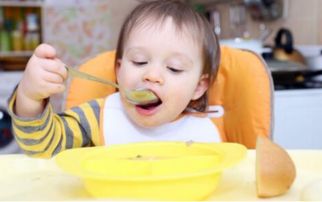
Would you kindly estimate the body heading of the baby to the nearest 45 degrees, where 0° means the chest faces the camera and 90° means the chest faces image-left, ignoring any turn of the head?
approximately 0°

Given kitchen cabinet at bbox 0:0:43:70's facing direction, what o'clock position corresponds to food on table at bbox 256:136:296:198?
The food on table is roughly at 12 o'clock from the kitchen cabinet.

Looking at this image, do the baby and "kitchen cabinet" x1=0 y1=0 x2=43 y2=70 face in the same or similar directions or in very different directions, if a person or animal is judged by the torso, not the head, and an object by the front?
same or similar directions

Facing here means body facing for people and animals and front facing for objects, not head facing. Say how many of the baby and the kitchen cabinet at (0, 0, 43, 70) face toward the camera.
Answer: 2

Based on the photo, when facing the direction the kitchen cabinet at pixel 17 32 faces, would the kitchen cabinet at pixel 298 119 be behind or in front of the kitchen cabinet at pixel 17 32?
in front

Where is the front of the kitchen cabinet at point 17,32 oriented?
toward the camera

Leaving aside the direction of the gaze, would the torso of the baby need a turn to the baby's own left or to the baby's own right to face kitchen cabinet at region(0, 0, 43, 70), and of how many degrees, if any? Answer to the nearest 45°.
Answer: approximately 180°

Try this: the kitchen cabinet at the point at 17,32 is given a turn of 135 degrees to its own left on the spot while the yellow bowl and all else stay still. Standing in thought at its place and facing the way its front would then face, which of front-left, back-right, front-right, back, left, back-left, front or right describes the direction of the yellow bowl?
back-right

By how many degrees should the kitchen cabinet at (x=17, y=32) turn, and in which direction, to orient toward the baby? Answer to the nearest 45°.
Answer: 0° — it already faces them

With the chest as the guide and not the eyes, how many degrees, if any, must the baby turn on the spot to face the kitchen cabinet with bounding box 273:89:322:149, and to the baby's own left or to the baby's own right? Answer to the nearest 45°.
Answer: approximately 135° to the baby's own left

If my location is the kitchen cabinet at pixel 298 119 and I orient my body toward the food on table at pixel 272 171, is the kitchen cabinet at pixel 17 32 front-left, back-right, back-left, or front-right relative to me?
back-right
